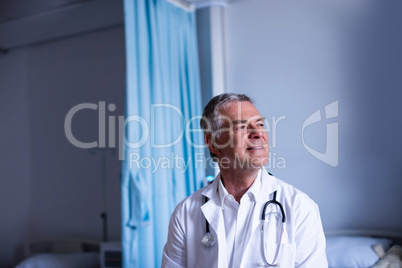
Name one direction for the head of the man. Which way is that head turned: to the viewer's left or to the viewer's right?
to the viewer's right

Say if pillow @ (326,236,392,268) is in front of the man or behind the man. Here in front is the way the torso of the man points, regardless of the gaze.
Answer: behind

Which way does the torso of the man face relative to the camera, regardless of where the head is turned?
toward the camera

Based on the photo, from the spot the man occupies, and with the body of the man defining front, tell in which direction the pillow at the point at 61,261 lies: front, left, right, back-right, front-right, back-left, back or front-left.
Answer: back-right
